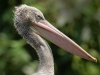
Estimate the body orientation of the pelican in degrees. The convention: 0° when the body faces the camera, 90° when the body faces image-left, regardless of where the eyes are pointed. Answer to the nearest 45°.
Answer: approximately 270°
